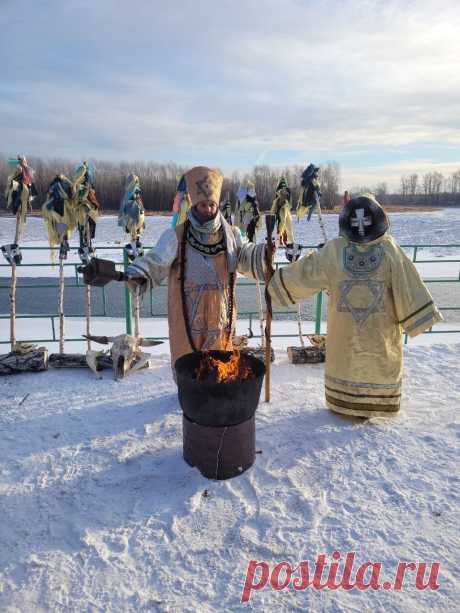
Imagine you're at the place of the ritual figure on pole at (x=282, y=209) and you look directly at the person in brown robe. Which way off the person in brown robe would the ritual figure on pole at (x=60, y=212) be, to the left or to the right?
right

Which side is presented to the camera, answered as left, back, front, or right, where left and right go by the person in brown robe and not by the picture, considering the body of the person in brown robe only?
front

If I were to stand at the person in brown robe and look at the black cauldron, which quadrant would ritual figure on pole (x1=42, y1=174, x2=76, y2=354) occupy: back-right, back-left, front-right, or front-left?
back-right

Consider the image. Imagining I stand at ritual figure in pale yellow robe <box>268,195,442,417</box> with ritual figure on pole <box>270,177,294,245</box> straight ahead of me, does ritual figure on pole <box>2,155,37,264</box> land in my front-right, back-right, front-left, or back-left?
front-left

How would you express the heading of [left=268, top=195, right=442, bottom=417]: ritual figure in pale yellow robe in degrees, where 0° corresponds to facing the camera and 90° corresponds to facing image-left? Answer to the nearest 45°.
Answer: approximately 0°

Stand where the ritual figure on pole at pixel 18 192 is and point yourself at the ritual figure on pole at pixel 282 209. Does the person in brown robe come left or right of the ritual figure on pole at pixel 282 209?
right

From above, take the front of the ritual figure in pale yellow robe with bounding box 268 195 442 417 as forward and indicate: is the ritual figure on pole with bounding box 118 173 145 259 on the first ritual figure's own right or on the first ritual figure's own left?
on the first ritual figure's own right

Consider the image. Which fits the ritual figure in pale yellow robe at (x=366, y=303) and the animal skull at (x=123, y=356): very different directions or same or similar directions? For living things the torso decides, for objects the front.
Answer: same or similar directions

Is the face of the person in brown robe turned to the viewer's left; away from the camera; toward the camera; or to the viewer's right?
toward the camera

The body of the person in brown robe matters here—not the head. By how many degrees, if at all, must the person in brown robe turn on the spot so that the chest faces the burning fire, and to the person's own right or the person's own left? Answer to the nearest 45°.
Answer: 0° — they already face it

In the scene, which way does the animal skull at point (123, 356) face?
toward the camera

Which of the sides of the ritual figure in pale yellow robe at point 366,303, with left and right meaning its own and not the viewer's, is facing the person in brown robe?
right
